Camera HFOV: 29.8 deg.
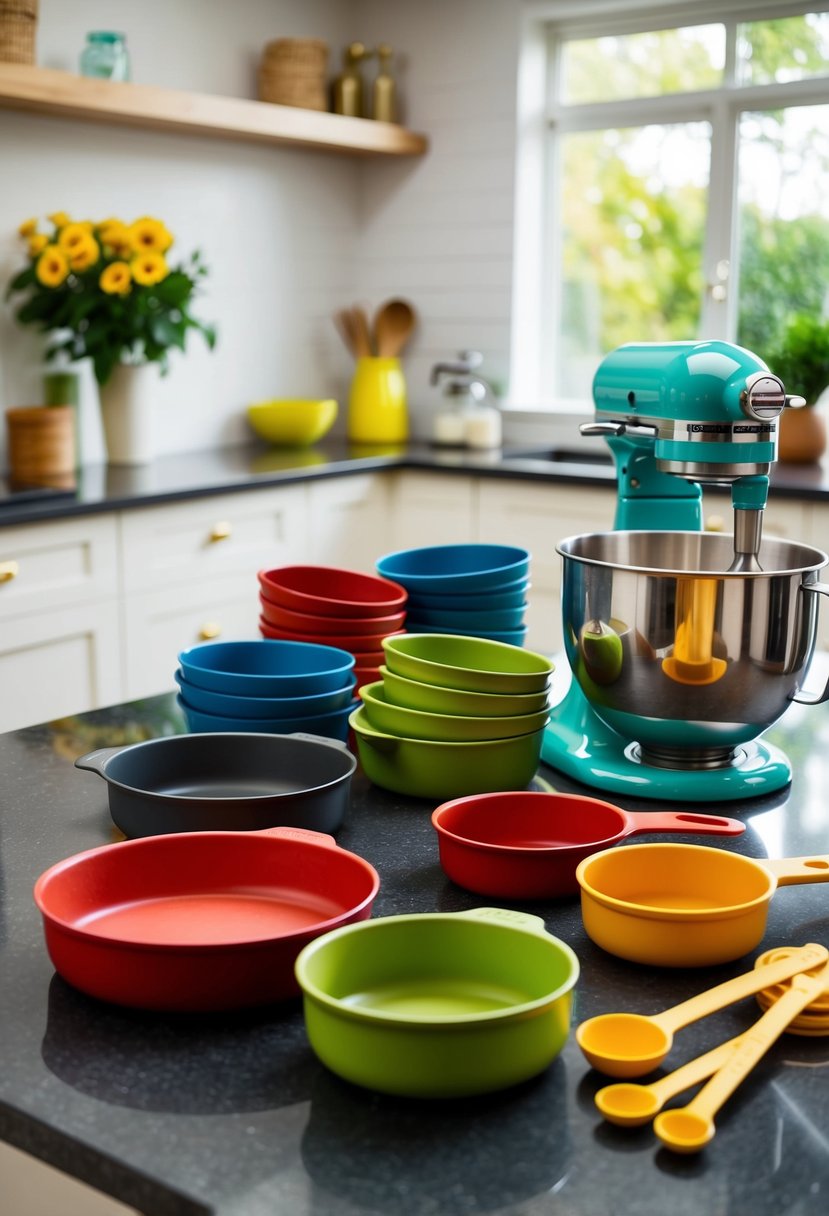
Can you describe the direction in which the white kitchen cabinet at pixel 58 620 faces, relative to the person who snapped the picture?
facing the viewer and to the right of the viewer

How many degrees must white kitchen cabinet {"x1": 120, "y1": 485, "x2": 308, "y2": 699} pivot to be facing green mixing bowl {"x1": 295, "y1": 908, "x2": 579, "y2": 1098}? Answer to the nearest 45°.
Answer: approximately 45° to its right

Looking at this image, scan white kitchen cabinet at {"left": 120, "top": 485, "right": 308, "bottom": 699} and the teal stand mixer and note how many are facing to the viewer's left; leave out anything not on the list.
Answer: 0

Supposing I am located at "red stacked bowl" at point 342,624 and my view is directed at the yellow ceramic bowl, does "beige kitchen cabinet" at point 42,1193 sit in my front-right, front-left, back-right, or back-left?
back-left

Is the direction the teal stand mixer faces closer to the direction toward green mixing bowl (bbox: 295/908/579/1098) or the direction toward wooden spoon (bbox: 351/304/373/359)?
the green mixing bowl

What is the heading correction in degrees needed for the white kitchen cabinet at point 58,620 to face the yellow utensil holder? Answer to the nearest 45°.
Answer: approximately 90° to its left

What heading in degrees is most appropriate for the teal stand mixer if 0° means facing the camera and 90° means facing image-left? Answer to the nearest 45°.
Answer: approximately 315°
